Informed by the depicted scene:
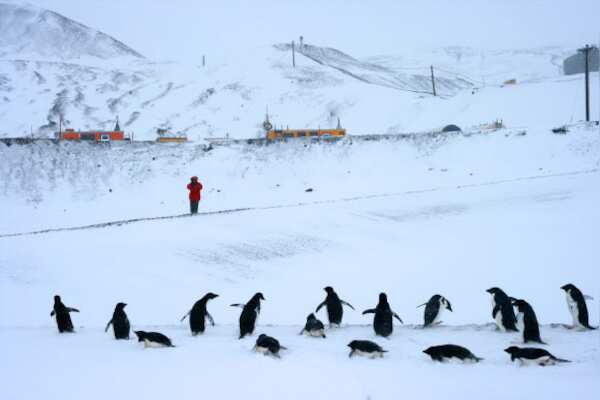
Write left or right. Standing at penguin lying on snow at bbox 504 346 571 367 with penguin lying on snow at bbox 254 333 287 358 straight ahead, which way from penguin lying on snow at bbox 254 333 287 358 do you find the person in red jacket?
right

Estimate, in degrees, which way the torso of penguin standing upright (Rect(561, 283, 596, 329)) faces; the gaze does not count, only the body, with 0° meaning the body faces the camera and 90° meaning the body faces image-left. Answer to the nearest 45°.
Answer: approximately 90°

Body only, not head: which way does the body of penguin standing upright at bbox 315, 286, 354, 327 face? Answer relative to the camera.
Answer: away from the camera

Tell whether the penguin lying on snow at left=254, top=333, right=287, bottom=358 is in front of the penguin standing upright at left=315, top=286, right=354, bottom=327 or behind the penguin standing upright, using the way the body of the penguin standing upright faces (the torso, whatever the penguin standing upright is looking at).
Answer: behind
